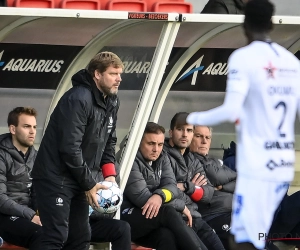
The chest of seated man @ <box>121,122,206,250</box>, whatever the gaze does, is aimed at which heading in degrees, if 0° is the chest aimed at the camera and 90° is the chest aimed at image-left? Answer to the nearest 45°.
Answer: approximately 315°

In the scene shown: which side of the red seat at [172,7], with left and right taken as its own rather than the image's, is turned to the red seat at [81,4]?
right

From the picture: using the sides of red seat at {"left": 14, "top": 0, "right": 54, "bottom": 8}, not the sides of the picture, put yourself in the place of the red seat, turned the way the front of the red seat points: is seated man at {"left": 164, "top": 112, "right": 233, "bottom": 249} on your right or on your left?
on your left

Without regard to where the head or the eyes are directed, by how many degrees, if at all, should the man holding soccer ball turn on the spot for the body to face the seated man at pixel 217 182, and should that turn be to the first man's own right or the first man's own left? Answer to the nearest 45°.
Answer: approximately 90° to the first man's own left

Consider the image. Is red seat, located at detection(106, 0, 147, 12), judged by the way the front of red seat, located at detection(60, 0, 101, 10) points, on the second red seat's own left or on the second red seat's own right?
on the second red seat's own left
